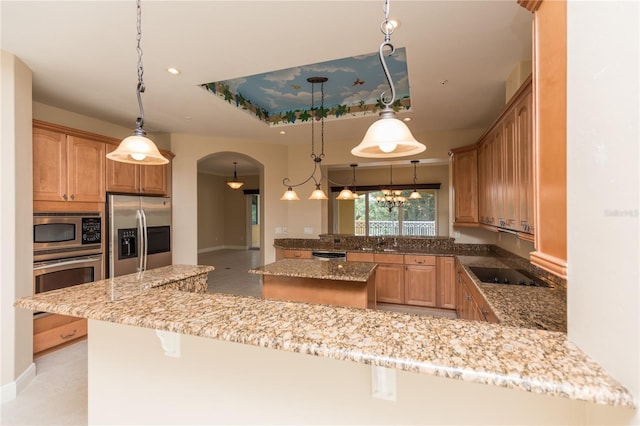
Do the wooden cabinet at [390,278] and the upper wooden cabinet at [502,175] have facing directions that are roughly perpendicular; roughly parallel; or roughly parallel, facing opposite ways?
roughly perpendicular

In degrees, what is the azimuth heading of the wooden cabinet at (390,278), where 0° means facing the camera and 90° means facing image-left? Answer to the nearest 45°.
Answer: approximately 0°

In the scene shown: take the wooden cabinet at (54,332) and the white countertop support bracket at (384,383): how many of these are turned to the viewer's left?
0

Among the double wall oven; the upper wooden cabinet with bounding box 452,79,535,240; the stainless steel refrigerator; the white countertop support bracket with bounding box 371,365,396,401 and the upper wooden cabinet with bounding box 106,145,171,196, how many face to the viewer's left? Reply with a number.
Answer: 1

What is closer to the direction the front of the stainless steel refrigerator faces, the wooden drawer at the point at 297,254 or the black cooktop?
the black cooktop

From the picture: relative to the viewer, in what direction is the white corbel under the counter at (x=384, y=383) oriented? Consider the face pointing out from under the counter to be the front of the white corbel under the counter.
toward the camera

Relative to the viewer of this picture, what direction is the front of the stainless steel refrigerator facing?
facing the viewer and to the right of the viewer

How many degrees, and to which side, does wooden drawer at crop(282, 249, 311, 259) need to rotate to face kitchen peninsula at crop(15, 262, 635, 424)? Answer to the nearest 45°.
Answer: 0° — it already faces it

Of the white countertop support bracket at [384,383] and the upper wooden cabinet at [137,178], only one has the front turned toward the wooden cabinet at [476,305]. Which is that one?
the upper wooden cabinet

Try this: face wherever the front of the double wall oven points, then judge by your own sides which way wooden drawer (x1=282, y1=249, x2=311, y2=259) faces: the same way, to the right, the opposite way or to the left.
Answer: to the right

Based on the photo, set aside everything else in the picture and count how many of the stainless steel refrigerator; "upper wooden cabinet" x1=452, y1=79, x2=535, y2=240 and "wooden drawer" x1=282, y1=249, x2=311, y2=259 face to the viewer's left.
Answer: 1

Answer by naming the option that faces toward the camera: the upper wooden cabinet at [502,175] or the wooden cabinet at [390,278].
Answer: the wooden cabinet

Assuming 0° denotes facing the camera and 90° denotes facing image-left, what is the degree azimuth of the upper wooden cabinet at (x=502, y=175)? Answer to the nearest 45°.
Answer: approximately 90°

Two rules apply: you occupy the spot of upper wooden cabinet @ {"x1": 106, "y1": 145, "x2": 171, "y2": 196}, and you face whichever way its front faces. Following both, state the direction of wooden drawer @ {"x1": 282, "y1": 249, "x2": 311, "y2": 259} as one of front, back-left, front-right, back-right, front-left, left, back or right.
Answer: front-left

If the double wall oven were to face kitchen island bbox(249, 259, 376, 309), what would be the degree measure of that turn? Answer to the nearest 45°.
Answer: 0° — it already faces it
